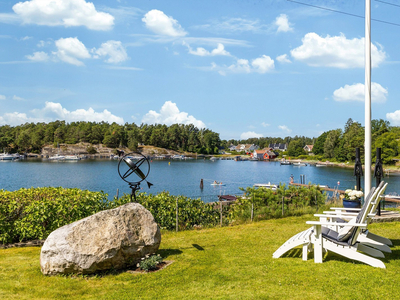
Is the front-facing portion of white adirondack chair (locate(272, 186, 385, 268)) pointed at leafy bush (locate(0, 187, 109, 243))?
yes

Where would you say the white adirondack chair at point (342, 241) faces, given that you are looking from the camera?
facing to the left of the viewer

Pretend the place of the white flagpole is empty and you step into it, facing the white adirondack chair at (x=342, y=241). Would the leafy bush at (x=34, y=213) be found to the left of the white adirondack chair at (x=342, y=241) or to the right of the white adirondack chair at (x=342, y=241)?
right

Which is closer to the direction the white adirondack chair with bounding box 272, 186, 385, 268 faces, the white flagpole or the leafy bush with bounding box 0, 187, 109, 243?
the leafy bush

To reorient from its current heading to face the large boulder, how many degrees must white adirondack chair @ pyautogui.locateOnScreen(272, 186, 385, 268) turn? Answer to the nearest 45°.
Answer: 0° — it already faces it

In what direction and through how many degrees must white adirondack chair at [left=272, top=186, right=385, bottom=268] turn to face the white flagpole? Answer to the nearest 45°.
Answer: approximately 90° to its right
